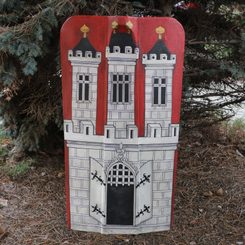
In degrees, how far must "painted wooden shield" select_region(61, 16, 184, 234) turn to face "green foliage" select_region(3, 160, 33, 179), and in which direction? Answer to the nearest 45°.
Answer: approximately 135° to its right

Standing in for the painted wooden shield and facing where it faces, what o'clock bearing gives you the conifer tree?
The conifer tree is roughly at 5 o'clock from the painted wooden shield.

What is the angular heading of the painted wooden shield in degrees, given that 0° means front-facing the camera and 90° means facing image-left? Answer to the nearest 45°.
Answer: approximately 0°
